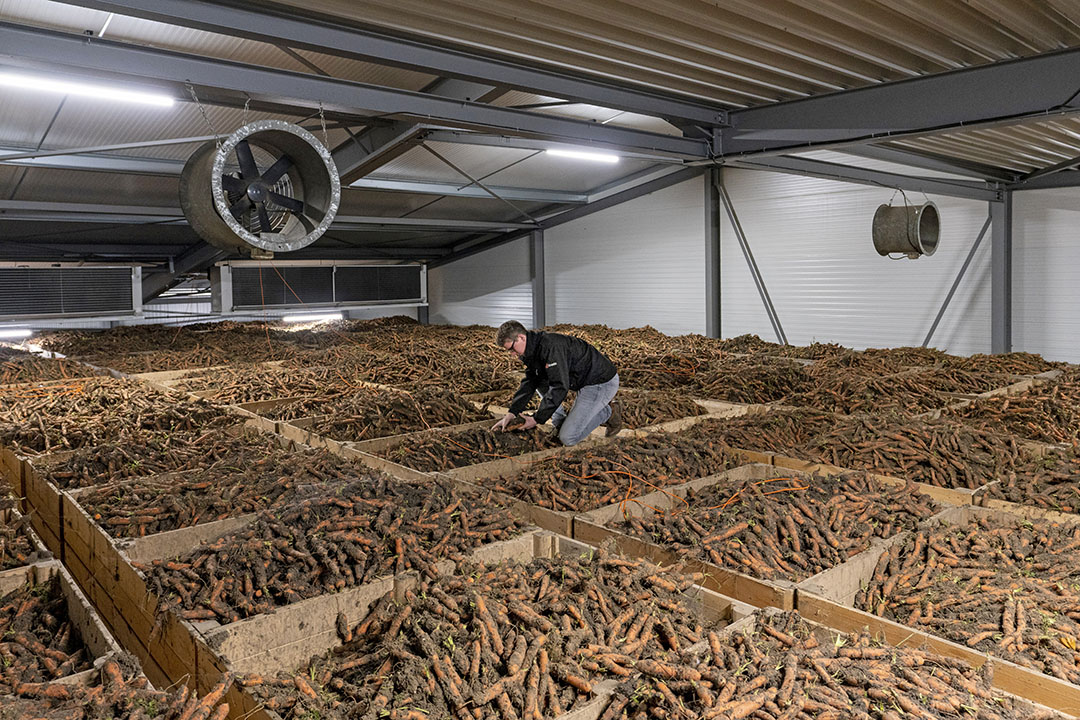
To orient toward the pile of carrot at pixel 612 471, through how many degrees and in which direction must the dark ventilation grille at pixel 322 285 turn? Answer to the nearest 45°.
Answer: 0° — it already faces it

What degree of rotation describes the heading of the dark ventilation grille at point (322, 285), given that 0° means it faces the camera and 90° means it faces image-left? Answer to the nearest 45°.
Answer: approximately 0°

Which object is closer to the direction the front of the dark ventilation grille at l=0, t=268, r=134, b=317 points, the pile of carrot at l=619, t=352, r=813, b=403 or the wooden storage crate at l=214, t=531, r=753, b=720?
the wooden storage crate

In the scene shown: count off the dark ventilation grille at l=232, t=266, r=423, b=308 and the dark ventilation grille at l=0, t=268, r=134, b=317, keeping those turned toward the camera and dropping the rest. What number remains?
2

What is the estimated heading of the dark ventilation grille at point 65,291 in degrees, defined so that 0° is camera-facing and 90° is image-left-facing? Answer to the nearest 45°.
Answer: approximately 0°

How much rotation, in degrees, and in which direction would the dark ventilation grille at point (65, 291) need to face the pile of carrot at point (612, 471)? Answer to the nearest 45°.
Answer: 0° — it already faces it
